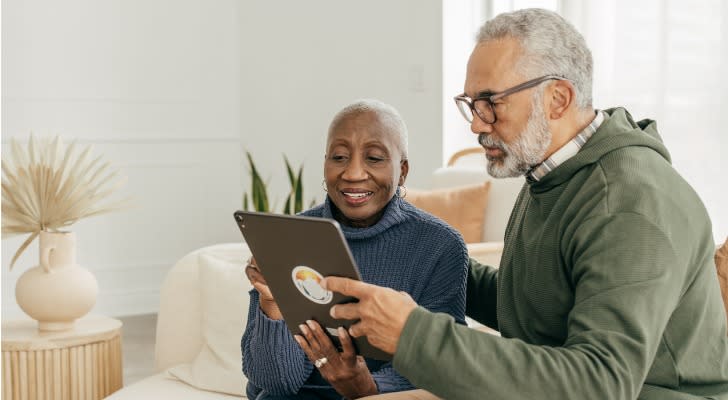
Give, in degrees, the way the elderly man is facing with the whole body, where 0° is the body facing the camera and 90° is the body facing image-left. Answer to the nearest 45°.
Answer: approximately 90°

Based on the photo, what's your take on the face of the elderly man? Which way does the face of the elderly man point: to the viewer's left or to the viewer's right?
to the viewer's left

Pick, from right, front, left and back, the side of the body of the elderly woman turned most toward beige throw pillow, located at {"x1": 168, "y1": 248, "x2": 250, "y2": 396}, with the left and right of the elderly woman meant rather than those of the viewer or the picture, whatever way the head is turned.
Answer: right

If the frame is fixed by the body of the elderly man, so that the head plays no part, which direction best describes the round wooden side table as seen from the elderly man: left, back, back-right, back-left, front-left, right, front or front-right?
front-right

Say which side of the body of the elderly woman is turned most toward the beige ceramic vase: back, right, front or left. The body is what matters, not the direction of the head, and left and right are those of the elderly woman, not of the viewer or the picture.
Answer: right

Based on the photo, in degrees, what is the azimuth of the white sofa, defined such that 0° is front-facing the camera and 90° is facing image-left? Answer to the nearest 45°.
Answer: approximately 45°
